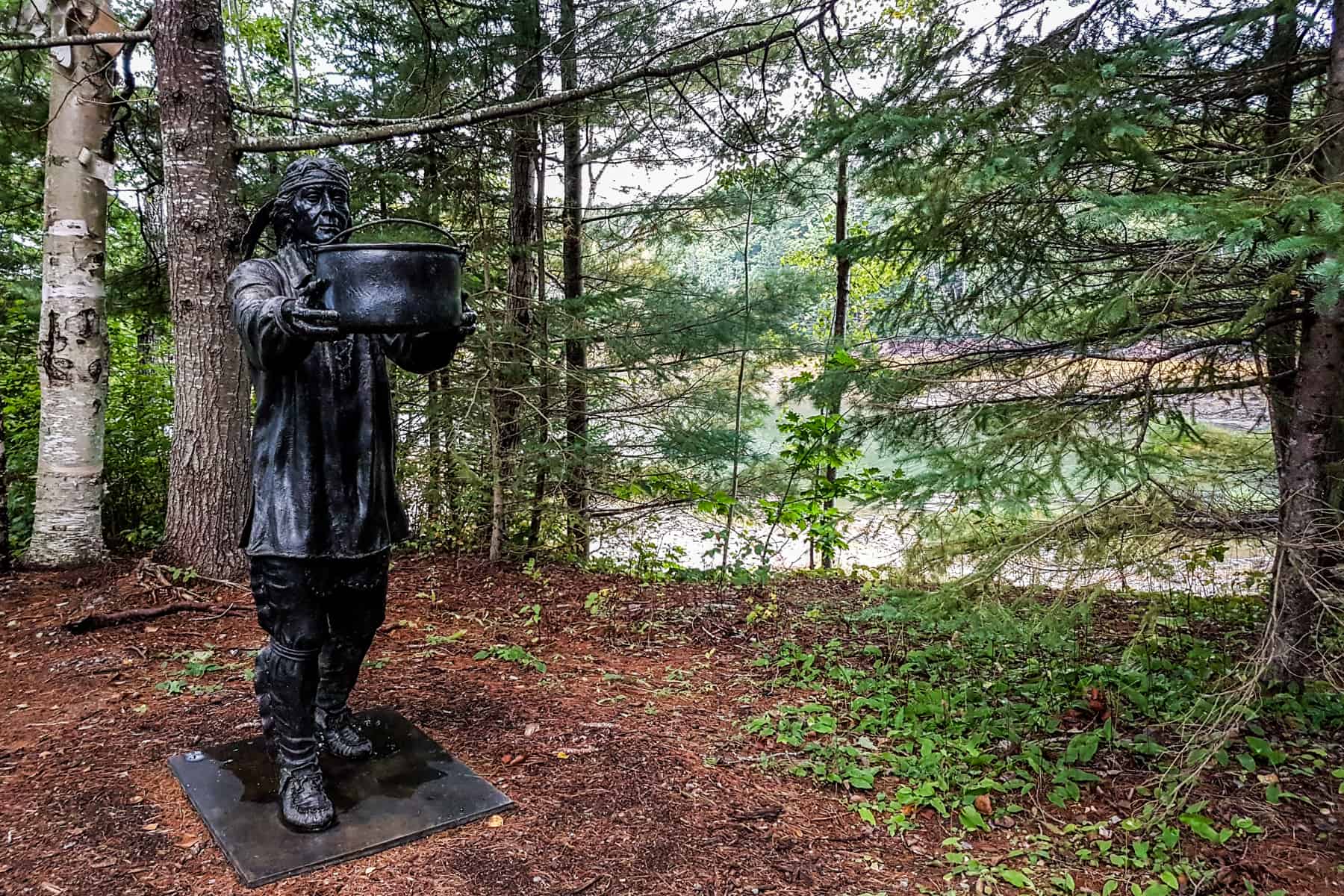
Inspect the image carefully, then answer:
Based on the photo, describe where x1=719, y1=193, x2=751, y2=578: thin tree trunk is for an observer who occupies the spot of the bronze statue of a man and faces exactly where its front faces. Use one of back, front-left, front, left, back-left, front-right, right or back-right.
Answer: left

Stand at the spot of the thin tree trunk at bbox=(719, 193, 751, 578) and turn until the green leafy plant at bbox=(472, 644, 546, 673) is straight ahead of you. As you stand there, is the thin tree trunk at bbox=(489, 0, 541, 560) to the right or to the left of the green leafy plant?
right

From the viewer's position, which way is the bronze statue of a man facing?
facing the viewer and to the right of the viewer

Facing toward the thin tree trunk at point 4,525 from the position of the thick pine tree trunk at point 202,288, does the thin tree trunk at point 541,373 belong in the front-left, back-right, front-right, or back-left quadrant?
back-right

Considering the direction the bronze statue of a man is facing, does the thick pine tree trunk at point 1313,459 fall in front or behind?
in front

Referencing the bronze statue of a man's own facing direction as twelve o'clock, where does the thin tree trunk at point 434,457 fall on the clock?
The thin tree trunk is roughly at 8 o'clock from the bronze statue of a man.

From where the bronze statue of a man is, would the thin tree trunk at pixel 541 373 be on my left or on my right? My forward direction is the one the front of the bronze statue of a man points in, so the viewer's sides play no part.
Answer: on my left
